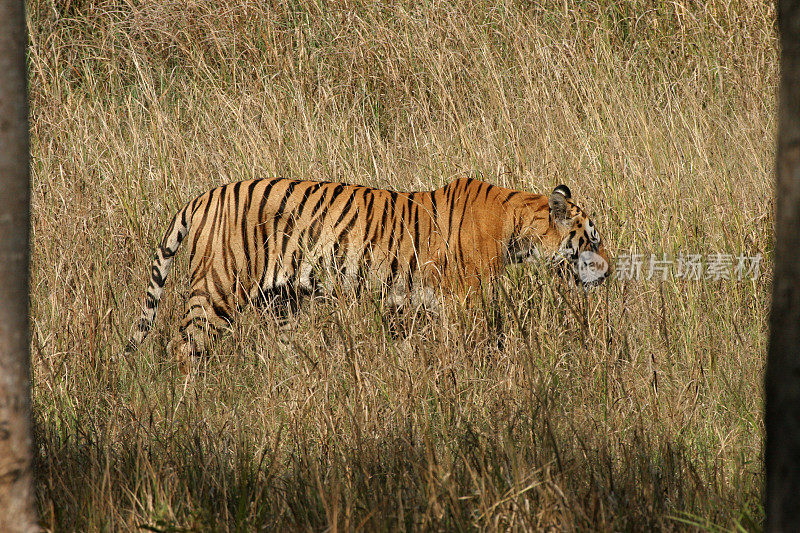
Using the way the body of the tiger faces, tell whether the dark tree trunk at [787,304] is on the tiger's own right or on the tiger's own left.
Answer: on the tiger's own right

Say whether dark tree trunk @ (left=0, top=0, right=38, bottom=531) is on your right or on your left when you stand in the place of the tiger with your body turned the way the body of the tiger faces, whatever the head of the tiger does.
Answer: on your right

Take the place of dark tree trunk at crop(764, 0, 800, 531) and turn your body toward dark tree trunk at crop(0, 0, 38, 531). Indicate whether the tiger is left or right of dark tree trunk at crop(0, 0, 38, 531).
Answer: right

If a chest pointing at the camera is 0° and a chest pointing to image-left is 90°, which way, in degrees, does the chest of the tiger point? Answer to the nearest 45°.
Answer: approximately 270°
